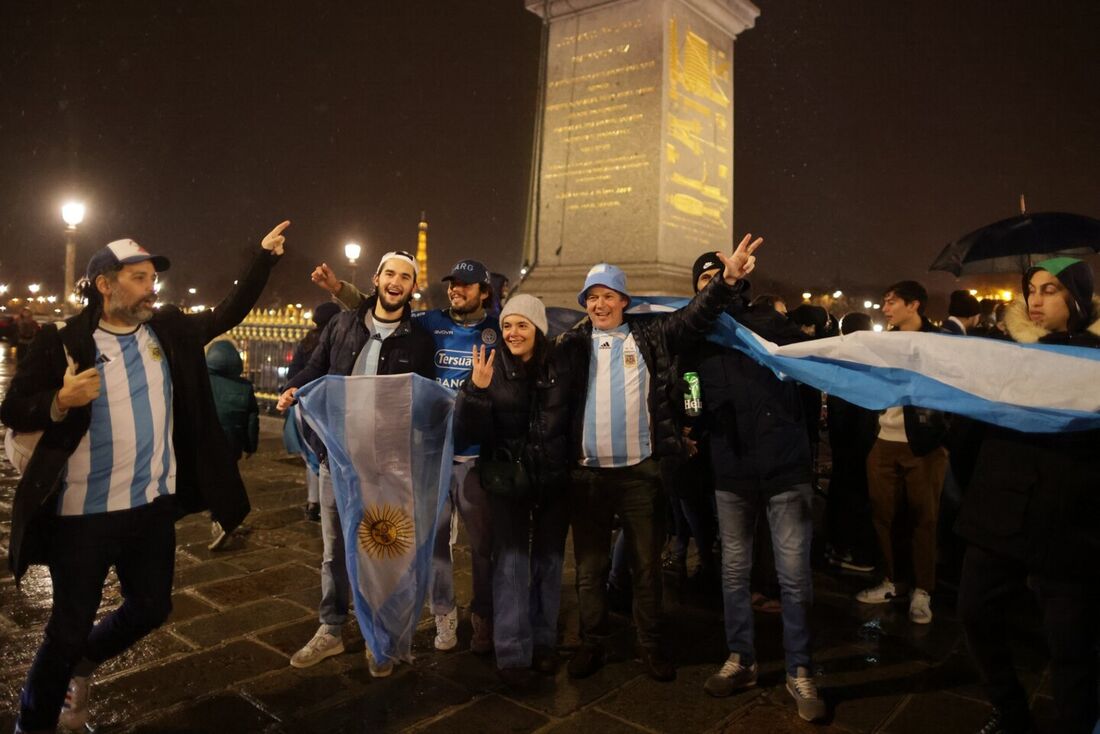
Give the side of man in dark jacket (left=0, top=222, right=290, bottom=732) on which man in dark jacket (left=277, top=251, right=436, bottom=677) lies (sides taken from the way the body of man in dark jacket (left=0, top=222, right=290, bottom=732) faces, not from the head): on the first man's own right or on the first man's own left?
on the first man's own left

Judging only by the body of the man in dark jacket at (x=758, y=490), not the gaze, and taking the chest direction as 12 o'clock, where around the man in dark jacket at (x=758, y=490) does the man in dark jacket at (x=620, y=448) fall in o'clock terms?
the man in dark jacket at (x=620, y=448) is roughly at 3 o'clock from the man in dark jacket at (x=758, y=490).

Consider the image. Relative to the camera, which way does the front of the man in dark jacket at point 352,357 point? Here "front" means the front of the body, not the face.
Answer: toward the camera

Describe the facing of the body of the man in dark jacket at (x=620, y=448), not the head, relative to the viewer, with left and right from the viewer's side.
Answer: facing the viewer

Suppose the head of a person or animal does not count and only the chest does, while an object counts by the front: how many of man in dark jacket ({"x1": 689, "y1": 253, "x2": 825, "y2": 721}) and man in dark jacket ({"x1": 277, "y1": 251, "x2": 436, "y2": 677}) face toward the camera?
2

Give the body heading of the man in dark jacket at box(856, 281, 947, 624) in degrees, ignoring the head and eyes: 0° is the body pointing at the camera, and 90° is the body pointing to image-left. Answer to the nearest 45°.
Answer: approximately 45°

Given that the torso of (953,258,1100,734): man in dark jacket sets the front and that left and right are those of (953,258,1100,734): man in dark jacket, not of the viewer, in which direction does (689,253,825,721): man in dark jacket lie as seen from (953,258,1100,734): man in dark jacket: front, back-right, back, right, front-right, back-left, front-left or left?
front-right

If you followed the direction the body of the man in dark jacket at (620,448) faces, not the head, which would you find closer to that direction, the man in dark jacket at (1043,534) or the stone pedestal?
the man in dark jacket

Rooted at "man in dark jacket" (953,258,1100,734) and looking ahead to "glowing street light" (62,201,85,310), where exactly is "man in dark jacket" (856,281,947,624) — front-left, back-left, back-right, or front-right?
front-right

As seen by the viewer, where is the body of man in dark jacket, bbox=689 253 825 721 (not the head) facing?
toward the camera

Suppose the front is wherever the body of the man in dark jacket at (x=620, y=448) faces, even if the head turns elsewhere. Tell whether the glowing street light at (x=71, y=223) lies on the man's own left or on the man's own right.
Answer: on the man's own right

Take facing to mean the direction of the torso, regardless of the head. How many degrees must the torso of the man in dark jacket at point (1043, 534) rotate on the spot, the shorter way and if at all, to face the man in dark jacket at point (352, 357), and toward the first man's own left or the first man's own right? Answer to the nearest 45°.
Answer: approximately 45° to the first man's own right

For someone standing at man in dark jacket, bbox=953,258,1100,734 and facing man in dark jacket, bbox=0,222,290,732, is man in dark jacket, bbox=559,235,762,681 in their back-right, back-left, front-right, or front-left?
front-right

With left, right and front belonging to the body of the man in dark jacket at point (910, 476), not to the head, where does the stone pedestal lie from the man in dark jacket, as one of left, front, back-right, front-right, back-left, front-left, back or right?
right

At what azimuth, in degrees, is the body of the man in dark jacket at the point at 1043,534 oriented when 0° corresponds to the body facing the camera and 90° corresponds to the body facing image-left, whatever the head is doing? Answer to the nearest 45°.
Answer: approximately 45°

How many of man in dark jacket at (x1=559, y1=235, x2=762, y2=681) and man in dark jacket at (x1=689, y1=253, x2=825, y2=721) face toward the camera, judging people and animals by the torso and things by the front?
2

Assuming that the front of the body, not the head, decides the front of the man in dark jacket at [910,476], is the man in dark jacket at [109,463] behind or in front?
in front
